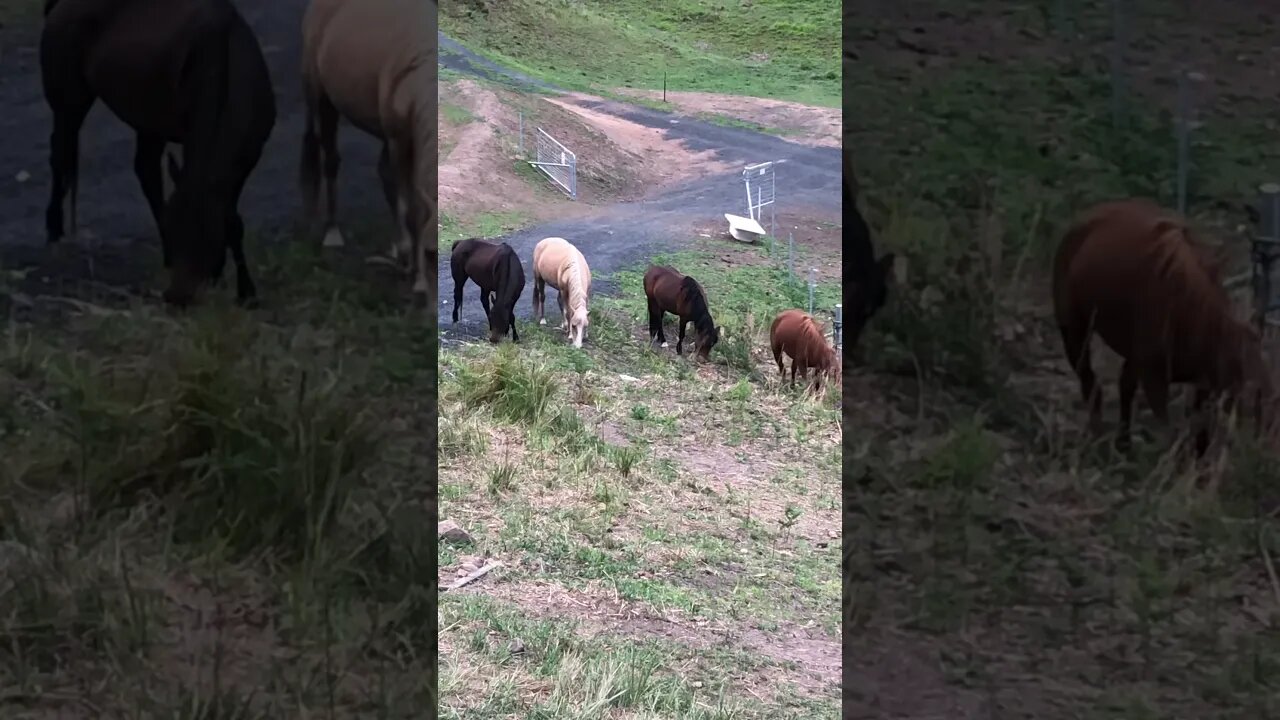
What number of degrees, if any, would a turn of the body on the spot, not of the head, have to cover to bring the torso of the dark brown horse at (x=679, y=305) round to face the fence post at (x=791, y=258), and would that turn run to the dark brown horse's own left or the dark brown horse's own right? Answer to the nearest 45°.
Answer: approximately 90° to the dark brown horse's own left

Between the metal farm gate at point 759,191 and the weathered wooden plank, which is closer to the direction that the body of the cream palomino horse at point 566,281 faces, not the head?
the weathered wooden plank

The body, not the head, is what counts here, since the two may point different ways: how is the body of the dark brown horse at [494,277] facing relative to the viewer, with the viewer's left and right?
facing the viewer and to the right of the viewer

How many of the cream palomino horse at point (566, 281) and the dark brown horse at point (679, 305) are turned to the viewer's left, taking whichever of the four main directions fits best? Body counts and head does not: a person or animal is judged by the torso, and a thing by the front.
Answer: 0

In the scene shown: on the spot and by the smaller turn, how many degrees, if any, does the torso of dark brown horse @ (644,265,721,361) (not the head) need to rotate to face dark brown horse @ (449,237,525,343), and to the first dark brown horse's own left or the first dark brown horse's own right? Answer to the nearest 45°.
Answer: approximately 135° to the first dark brown horse's own right
